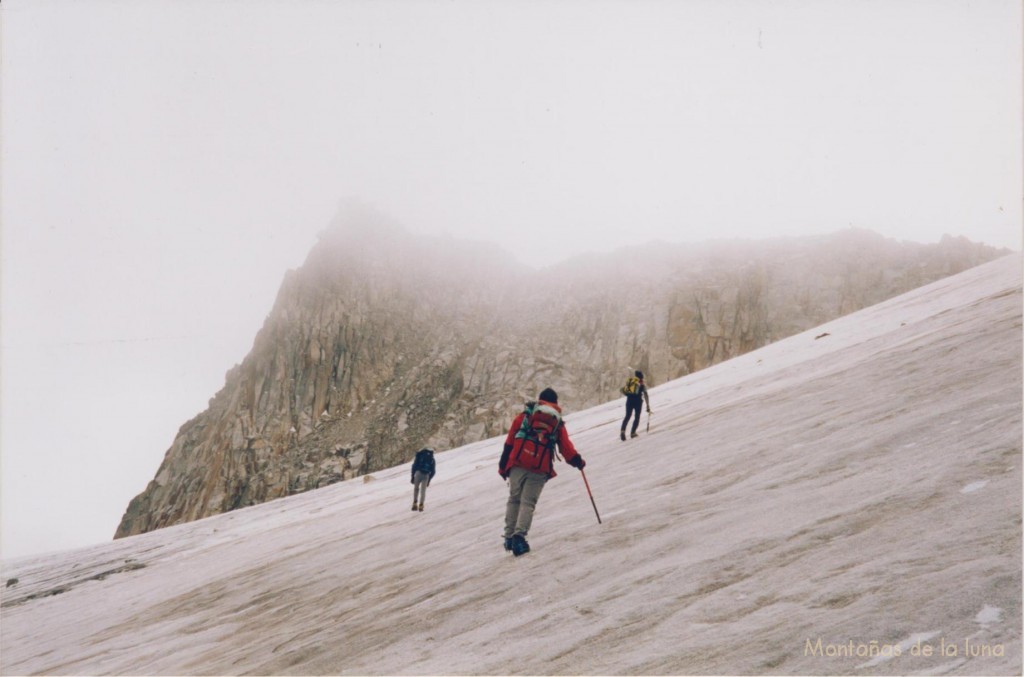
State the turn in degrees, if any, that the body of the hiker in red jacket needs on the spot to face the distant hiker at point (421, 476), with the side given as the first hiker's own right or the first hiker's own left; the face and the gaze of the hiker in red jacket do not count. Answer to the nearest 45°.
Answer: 0° — they already face them

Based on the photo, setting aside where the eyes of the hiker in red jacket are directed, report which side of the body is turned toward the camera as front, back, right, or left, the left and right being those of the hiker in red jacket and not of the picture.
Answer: back

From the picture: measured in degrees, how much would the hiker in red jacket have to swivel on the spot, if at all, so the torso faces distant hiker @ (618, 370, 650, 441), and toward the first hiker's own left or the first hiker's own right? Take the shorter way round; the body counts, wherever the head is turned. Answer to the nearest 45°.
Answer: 0° — they already face them
